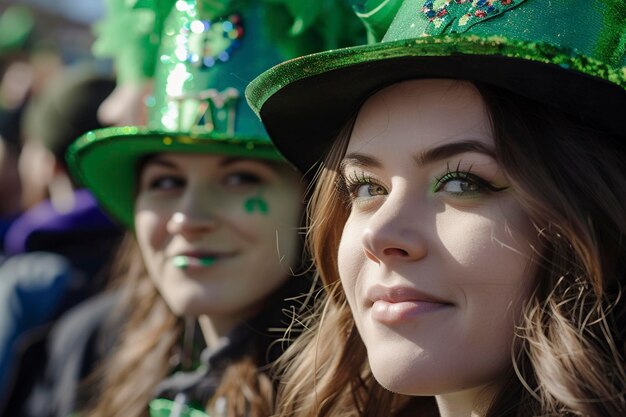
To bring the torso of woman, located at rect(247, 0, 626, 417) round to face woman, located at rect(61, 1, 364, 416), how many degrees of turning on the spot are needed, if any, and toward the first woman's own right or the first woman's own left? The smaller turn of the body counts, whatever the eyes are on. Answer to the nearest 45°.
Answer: approximately 90° to the first woman's own right

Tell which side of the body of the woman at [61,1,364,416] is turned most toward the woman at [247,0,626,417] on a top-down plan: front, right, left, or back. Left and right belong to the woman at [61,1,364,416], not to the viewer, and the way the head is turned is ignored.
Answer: left

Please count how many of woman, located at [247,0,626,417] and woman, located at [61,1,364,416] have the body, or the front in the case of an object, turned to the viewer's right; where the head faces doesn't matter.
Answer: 0

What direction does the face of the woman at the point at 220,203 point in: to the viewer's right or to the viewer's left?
to the viewer's left

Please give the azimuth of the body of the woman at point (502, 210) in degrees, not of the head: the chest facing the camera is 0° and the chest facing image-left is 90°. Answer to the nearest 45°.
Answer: approximately 45°
